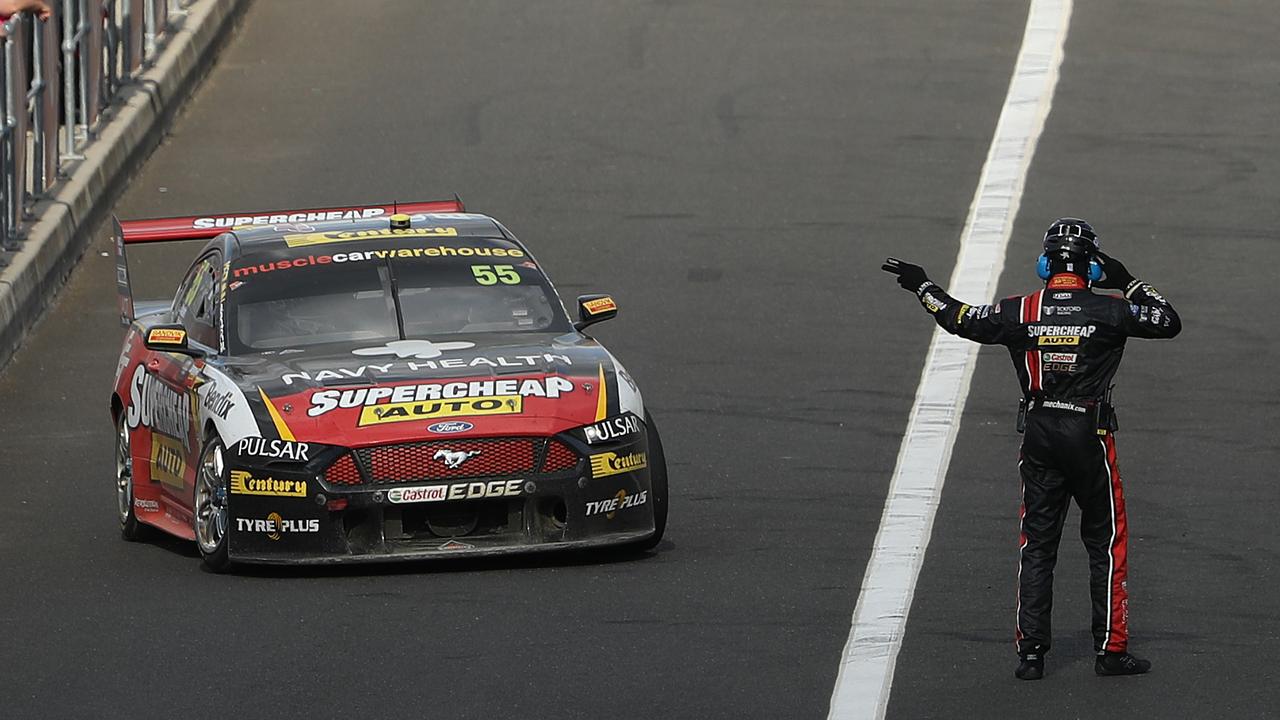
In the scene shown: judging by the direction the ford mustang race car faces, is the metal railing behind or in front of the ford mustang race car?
behind

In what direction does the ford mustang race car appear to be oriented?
toward the camera
